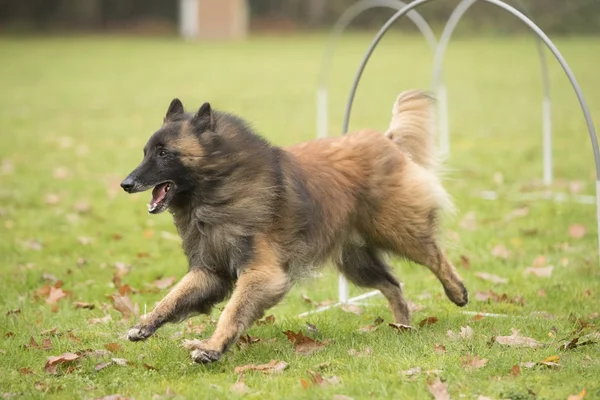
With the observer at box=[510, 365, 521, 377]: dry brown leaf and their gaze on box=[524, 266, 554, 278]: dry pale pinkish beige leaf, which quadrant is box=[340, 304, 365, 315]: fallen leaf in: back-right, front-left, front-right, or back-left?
front-left

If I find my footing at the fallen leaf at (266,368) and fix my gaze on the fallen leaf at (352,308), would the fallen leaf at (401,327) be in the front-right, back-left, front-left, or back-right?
front-right

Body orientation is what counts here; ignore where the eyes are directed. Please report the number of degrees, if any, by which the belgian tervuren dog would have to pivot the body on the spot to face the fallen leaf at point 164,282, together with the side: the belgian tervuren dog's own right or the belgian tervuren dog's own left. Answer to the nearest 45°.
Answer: approximately 90° to the belgian tervuren dog's own right

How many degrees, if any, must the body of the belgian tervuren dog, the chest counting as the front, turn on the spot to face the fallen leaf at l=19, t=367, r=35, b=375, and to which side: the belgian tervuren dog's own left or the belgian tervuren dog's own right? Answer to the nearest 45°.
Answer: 0° — it already faces it

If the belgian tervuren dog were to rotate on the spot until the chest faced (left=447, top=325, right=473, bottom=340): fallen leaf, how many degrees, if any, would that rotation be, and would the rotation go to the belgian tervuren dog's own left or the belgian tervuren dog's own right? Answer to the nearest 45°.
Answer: approximately 135° to the belgian tervuren dog's own left

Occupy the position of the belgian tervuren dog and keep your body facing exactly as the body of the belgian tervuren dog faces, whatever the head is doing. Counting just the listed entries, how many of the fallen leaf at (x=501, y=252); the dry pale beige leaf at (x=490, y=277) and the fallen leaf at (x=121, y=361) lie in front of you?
1

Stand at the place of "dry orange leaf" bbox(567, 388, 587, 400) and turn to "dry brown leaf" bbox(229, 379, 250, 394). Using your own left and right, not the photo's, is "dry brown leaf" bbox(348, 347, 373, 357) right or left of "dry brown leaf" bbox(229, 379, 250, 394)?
right

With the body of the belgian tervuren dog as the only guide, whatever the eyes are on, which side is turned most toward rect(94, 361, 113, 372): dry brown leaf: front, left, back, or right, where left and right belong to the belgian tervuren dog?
front

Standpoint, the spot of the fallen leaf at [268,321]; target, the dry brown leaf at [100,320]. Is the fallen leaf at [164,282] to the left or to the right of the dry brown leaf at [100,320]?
right

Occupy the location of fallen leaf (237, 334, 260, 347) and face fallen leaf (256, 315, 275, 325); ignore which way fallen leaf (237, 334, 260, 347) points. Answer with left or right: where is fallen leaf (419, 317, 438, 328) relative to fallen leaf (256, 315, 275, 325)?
right

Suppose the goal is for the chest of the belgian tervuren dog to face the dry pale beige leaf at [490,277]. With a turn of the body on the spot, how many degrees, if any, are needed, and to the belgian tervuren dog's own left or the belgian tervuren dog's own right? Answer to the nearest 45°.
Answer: approximately 180°

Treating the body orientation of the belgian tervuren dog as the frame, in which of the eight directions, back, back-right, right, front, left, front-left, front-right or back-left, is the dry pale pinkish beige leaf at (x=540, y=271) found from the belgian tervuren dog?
back

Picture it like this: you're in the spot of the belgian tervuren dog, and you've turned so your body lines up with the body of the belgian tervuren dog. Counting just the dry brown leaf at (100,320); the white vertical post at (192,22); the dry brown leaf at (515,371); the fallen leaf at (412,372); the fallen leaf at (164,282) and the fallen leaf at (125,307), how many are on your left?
2

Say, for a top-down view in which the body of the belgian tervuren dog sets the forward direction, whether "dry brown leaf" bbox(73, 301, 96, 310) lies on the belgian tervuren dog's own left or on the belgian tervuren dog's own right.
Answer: on the belgian tervuren dog's own right

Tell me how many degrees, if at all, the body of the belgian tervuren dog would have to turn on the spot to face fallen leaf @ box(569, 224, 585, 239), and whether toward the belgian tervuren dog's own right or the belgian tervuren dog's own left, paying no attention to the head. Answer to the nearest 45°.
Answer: approximately 180°

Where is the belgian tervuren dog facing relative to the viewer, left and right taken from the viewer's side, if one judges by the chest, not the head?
facing the viewer and to the left of the viewer
